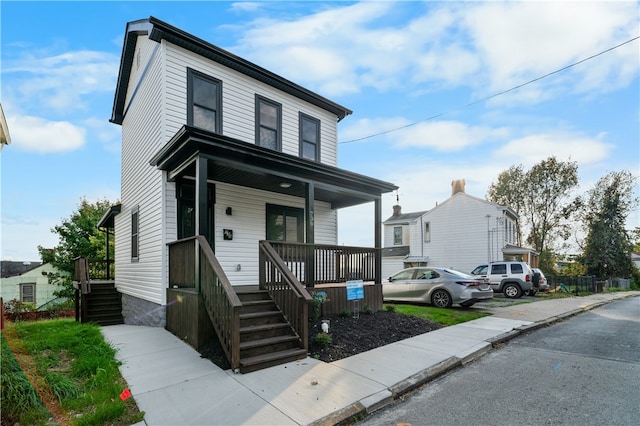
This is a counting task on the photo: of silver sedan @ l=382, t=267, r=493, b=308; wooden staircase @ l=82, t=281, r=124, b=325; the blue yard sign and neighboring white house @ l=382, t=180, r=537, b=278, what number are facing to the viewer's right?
1

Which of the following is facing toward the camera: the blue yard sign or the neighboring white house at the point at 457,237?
the blue yard sign

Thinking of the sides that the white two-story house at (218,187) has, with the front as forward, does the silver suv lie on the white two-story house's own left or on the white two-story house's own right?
on the white two-story house's own left

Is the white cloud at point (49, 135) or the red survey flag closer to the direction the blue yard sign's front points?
the red survey flag

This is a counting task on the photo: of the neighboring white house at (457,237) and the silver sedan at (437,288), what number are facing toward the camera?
0

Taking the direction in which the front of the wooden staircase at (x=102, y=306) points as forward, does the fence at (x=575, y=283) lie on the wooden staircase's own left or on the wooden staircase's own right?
on the wooden staircase's own left

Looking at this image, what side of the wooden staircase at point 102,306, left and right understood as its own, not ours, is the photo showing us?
front
